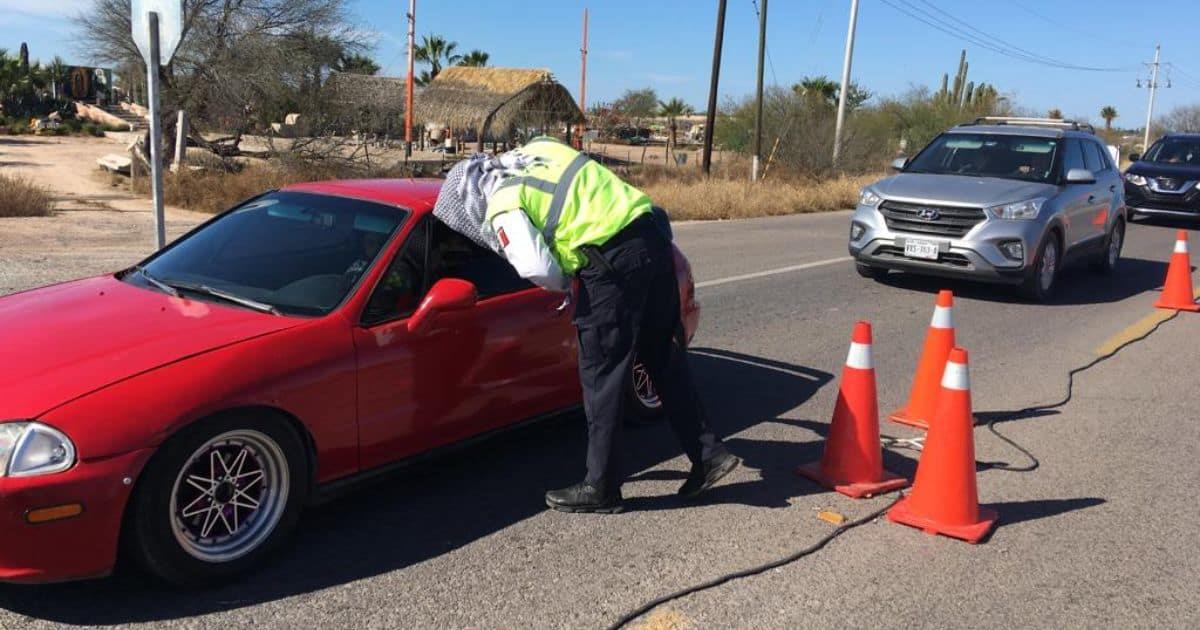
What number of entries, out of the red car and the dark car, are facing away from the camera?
0

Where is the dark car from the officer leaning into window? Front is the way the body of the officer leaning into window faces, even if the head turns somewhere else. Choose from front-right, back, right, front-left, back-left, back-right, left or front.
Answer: back-right

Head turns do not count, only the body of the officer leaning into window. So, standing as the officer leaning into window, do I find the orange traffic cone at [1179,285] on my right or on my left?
on my right

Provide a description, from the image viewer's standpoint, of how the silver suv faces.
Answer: facing the viewer and to the left of the viewer

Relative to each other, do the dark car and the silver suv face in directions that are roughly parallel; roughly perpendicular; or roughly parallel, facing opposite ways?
roughly parallel

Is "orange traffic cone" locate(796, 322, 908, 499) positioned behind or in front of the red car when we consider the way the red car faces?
behind

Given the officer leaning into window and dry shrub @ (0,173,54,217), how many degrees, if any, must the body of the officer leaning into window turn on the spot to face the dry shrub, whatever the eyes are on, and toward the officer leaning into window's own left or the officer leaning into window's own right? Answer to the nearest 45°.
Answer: approximately 45° to the officer leaning into window's own right

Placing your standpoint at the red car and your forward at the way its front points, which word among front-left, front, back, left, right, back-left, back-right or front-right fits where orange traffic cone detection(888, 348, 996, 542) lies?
back-left

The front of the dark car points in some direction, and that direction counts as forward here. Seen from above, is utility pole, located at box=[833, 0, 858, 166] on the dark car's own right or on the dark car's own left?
on the dark car's own right

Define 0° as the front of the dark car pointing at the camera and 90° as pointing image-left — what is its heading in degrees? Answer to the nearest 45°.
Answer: approximately 45°

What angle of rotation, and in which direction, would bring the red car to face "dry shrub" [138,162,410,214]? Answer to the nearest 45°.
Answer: approximately 135° to its right

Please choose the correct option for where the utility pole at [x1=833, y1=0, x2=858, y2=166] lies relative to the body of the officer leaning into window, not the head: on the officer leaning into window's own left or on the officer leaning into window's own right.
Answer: on the officer leaning into window's own right

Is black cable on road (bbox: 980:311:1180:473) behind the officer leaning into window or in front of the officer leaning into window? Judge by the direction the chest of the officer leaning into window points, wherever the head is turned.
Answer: behind

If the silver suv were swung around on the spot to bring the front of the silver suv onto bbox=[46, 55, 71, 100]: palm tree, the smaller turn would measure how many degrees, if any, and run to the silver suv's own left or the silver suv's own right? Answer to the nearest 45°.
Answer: approximately 90° to the silver suv's own right

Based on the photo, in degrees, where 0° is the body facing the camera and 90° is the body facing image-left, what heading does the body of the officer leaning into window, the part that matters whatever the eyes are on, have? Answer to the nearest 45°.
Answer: approximately 90°
